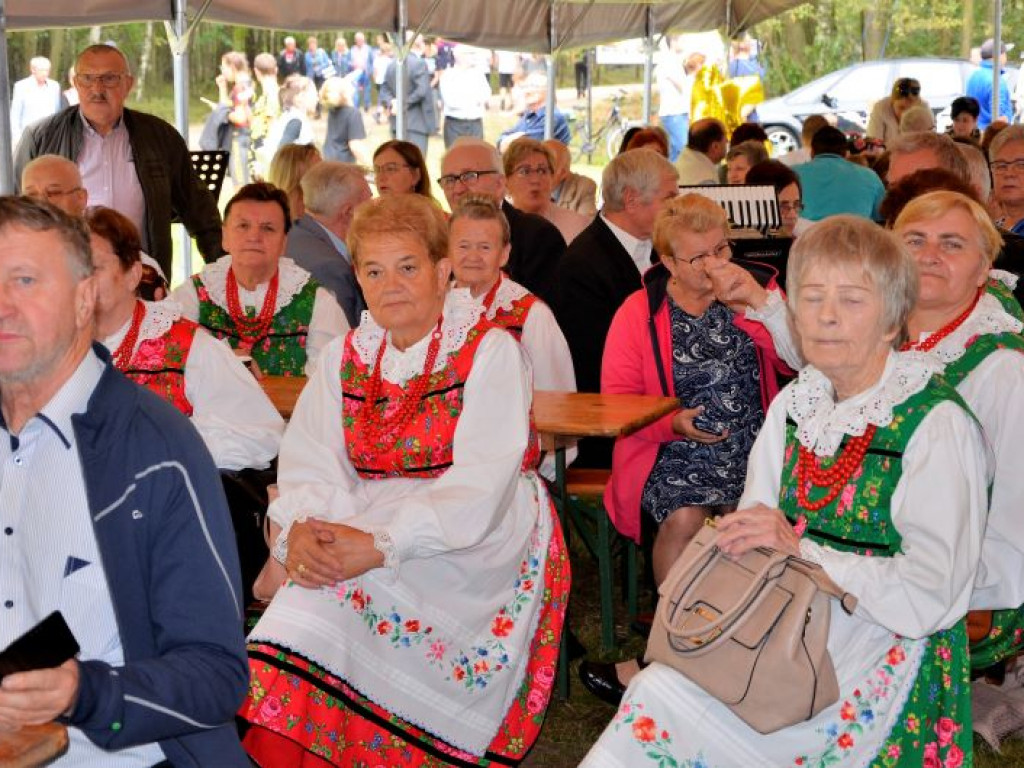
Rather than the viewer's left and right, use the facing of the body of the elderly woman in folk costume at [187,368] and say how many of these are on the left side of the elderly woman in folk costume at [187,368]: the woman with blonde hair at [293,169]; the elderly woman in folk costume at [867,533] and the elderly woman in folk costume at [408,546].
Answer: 2

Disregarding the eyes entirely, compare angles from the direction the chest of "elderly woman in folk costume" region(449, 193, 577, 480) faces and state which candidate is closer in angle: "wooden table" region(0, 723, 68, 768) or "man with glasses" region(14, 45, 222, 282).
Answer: the wooden table

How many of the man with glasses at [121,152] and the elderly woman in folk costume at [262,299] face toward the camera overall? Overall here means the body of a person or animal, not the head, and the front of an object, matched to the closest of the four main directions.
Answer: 2

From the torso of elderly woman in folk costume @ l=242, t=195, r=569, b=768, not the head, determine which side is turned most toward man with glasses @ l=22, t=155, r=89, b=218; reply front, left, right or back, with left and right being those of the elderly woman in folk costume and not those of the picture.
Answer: right

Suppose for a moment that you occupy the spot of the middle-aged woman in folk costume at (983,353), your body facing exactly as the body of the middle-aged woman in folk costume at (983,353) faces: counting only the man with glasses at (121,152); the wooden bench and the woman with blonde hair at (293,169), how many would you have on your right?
3

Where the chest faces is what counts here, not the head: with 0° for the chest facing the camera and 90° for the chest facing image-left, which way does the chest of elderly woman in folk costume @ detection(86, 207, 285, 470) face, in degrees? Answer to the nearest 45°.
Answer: approximately 45°
